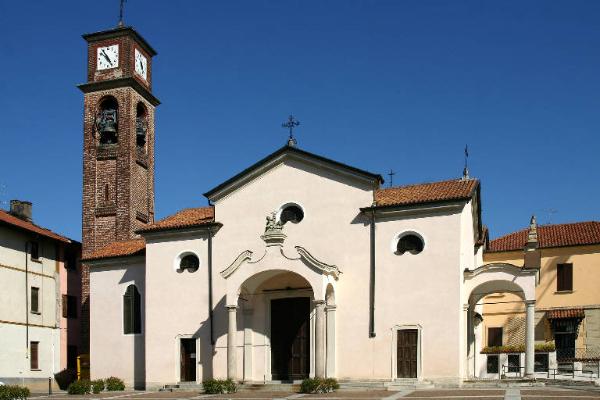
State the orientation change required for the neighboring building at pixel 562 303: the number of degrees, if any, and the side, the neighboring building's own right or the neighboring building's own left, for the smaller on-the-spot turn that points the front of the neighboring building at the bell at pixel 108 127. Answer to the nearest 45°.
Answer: approximately 90° to the neighboring building's own right

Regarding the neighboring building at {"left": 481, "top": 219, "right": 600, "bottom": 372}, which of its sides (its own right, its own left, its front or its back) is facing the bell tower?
right

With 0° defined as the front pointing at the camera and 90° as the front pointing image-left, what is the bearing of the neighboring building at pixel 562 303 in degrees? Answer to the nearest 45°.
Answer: approximately 0°

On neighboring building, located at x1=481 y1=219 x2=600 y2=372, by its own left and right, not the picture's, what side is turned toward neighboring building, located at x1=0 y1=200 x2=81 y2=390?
right
